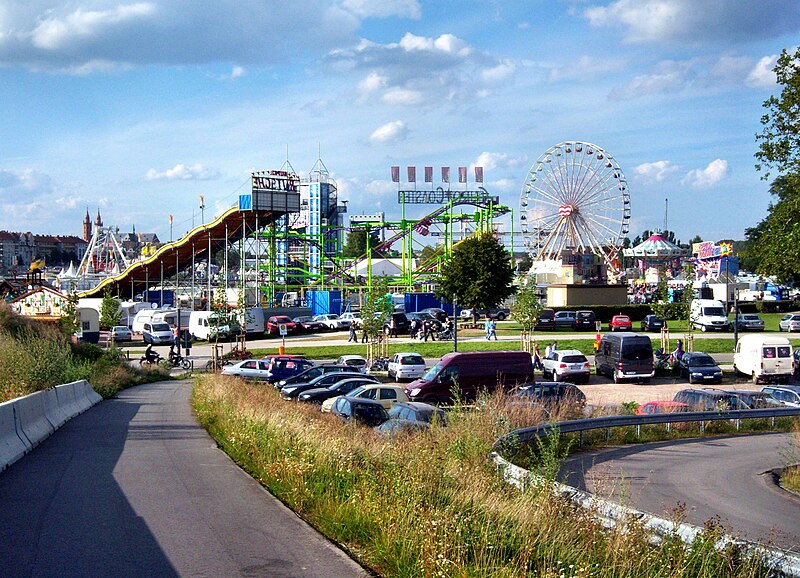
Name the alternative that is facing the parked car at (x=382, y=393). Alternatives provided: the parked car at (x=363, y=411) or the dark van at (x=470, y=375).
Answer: the dark van

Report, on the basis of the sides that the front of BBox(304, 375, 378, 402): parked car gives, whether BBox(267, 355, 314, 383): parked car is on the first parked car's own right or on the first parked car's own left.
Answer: on the first parked car's own right

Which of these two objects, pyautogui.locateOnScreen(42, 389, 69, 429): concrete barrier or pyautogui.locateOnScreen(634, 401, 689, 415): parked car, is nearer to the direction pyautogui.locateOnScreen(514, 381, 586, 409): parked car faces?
the concrete barrier

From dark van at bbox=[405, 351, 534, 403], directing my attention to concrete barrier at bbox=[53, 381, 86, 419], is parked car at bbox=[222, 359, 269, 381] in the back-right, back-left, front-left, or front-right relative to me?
front-right

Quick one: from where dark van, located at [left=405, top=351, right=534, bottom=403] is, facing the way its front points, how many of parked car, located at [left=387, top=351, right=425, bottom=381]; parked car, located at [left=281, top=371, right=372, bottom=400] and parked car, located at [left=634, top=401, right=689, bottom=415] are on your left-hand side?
1

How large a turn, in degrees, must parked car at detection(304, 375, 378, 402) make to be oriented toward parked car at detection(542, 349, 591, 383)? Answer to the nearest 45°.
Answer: approximately 180°

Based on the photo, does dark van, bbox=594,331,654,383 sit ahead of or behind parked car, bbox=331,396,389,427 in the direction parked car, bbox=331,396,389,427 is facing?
behind

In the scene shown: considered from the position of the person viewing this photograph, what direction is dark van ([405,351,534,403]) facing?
facing the viewer and to the left of the viewer

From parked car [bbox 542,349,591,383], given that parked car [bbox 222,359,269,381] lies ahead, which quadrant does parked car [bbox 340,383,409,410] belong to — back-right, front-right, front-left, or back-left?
front-left

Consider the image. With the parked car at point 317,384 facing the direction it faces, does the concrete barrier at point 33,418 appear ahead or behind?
ahead
